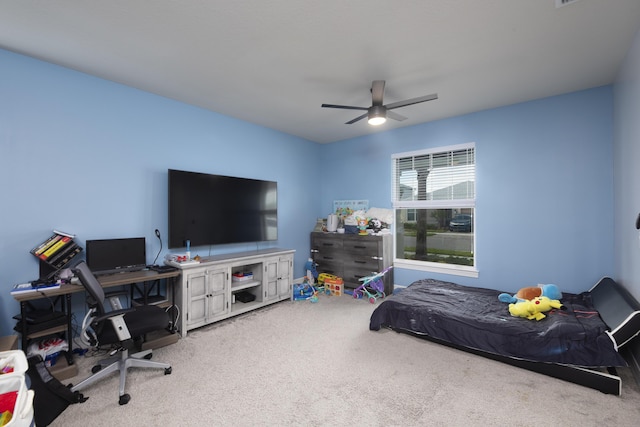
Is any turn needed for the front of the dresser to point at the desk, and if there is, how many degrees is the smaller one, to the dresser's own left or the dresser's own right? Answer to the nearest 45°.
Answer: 0° — it already faces it

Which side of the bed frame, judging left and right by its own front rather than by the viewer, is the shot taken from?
left

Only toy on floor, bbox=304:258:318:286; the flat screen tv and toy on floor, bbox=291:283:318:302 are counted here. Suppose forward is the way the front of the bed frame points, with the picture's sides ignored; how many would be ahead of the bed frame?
3

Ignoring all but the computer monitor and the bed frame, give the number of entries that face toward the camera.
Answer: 1

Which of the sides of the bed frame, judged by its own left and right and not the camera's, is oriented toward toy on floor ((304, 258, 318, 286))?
front

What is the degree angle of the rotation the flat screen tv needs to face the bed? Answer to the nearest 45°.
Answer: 0° — it already faces it

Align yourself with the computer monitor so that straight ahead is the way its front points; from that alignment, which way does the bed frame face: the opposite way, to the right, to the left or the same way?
the opposite way

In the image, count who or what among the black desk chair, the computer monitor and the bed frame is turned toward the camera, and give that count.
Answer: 1

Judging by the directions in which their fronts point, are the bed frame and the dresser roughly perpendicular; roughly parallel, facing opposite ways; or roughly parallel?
roughly perpendicular
